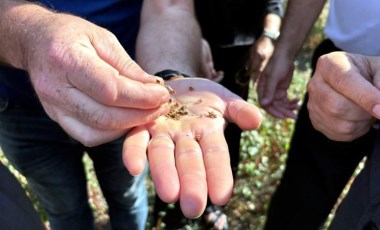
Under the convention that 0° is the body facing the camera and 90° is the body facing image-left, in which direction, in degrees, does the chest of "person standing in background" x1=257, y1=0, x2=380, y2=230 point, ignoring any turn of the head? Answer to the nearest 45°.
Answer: approximately 45°
